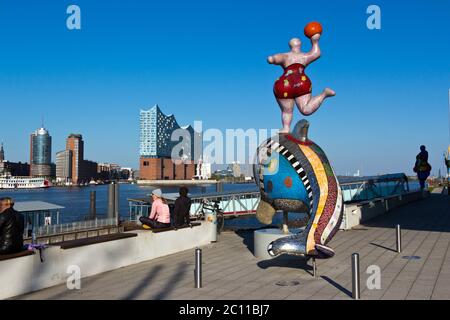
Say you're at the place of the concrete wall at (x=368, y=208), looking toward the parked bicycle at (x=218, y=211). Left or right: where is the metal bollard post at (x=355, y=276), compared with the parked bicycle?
left

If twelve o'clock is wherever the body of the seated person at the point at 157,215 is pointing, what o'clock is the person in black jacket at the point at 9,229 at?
The person in black jacket is roughly at 10 o'clock from the seated person.

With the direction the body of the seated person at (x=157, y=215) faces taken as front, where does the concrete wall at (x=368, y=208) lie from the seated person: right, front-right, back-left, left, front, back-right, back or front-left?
back-right

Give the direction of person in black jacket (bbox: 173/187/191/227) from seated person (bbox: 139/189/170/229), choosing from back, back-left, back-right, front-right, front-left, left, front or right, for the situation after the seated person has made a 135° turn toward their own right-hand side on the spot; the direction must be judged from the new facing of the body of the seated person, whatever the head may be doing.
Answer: front

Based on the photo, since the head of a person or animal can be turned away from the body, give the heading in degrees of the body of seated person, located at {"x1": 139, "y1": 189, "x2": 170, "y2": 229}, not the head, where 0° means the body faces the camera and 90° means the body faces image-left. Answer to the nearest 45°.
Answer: approximately 90°

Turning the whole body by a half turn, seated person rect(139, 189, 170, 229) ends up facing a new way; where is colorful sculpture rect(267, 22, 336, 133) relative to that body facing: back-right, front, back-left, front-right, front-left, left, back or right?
front-right
